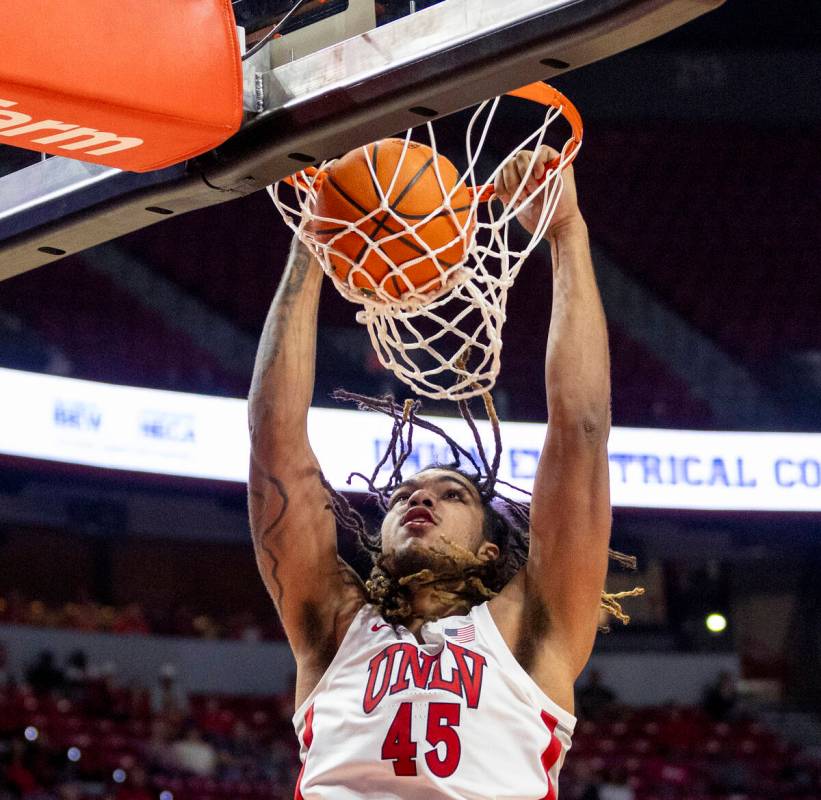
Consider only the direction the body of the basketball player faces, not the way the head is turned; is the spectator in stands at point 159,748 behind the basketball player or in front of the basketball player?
behind

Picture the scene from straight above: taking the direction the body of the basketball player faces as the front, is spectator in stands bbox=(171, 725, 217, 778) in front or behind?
behind

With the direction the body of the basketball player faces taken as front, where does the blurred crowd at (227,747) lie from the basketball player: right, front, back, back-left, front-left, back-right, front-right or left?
back

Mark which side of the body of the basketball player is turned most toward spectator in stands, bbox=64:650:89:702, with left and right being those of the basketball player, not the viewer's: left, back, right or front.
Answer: back

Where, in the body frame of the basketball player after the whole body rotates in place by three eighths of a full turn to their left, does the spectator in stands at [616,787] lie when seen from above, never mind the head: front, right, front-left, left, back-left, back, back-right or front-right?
front-left

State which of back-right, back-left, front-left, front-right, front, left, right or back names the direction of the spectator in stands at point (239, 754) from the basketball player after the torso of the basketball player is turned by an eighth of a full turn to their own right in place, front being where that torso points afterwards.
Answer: back-right

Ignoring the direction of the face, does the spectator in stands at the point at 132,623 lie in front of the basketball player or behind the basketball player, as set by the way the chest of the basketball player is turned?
behind

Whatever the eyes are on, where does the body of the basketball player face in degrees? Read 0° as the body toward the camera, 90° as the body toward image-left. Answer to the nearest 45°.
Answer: approximately 0°

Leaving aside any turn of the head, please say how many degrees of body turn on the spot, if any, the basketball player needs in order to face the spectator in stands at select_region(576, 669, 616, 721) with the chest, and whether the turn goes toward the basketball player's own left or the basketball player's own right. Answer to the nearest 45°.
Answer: approximately 180°
